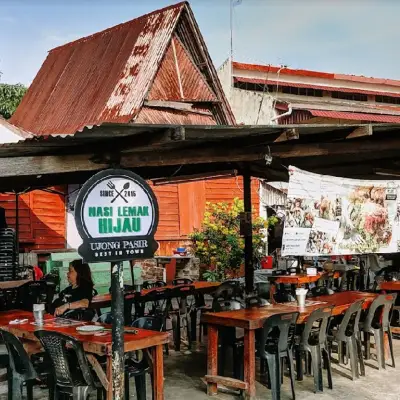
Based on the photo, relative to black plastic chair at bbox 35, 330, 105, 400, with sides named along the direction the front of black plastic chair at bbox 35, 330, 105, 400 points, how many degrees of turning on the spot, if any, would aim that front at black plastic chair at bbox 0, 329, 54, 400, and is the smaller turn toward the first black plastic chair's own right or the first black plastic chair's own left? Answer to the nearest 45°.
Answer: approximately 90° to the first black plastic chair's own left

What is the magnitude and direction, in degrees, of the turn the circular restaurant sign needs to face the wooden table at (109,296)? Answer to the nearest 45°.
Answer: approximately 180°

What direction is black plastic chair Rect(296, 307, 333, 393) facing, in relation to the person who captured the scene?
facing away from the viewer and to the left of the viewer

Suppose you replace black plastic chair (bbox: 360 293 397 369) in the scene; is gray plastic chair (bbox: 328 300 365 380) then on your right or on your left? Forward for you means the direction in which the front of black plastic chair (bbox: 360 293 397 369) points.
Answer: on your left

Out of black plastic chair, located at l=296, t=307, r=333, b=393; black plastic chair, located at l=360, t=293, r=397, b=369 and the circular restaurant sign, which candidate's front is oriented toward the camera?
the circular restaurant sign

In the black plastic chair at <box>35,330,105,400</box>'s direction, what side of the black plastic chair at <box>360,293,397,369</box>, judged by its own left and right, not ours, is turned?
left

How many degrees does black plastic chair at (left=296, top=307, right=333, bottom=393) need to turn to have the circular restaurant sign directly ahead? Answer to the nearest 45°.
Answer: approximately 90° to its left

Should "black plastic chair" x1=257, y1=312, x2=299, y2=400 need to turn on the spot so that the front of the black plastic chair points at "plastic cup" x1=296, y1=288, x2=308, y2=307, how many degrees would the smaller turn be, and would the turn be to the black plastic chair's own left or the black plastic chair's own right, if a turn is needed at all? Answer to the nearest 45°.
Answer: approximately 45° to the black plastic chair's own right

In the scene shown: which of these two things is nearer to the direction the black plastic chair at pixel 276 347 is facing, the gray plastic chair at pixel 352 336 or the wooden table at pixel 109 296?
the wooden table

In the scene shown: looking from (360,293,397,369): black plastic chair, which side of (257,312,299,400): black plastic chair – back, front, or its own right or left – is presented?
right
